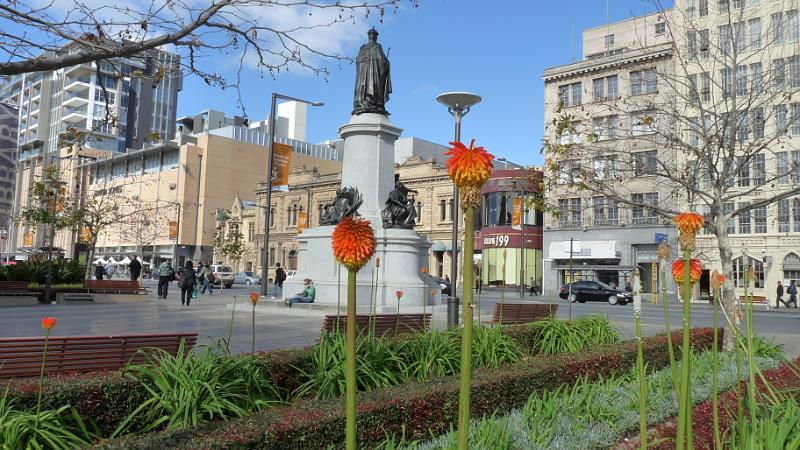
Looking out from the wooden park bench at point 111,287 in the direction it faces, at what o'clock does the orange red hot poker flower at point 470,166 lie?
The orange red hot poker flower is roughly at 12 o'clock from the wooden park bench.

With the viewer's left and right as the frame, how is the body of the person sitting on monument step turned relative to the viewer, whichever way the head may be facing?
facing to the left of the viewer

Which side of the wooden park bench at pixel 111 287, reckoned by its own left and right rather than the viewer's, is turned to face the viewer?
front

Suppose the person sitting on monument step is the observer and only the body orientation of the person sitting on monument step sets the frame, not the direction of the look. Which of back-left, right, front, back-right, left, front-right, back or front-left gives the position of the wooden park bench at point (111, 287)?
front-right

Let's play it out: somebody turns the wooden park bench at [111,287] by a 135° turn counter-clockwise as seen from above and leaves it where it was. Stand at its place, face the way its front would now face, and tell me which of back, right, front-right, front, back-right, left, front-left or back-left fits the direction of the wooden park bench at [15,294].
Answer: back
